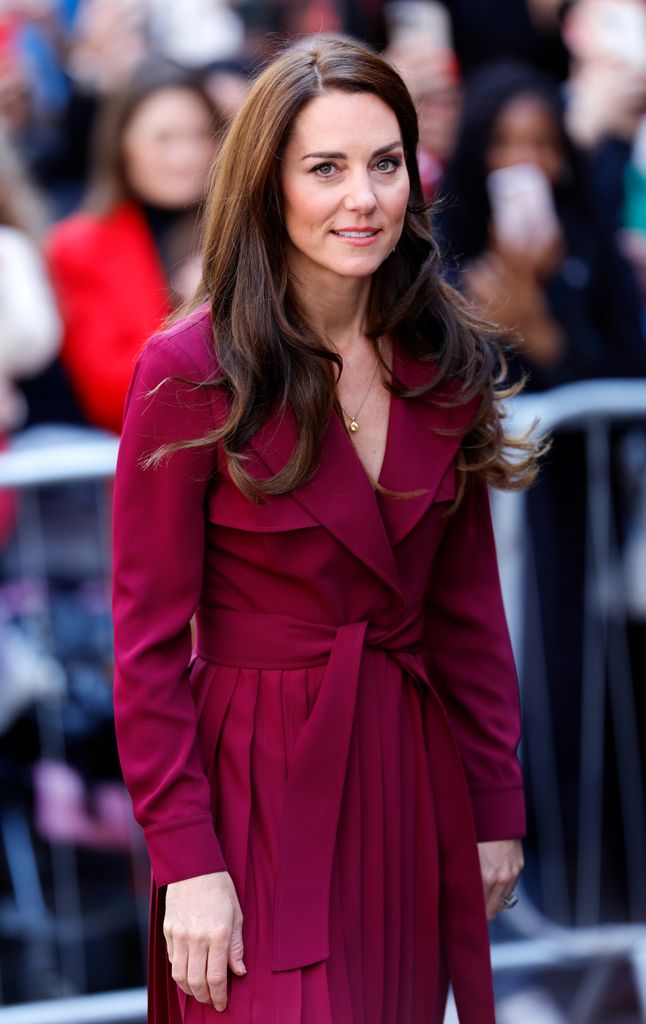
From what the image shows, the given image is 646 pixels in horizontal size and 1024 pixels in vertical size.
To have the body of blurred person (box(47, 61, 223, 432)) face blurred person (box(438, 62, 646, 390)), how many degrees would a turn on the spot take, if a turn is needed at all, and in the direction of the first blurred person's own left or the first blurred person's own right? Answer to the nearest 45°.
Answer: approximately 45° to the first blurred person's own left

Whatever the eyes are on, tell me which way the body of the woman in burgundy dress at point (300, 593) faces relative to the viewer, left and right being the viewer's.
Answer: facing the viewer and to the right of the viewer

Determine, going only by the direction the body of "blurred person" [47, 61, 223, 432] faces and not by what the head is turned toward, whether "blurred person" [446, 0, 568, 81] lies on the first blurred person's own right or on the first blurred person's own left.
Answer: on the first blurred person's own left

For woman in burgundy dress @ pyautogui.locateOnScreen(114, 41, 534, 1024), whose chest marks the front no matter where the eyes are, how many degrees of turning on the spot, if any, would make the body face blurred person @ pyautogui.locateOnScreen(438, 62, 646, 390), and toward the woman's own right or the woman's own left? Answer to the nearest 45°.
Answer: approximately 135° to the woman's own left

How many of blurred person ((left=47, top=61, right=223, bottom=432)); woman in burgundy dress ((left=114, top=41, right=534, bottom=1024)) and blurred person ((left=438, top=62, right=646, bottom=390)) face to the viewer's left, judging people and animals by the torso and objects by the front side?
0

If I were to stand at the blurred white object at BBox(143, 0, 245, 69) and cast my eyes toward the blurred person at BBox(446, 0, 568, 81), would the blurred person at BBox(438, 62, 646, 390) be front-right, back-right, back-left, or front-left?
front-right

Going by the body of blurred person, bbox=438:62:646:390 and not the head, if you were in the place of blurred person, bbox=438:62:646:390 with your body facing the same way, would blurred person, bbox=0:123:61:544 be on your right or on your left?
on your right

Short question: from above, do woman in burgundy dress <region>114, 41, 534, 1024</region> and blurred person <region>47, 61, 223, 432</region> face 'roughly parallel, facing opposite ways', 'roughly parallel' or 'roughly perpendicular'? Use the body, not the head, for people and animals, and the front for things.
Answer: roughly parallel

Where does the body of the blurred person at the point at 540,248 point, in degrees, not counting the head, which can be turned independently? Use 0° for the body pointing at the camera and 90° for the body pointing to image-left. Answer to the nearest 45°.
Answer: approximately 0°

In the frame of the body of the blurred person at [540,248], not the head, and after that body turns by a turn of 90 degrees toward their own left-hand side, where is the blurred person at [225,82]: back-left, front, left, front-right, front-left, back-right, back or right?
back

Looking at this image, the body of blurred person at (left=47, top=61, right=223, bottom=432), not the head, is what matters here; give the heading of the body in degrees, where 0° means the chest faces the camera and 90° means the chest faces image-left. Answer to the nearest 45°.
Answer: approximately 315°
